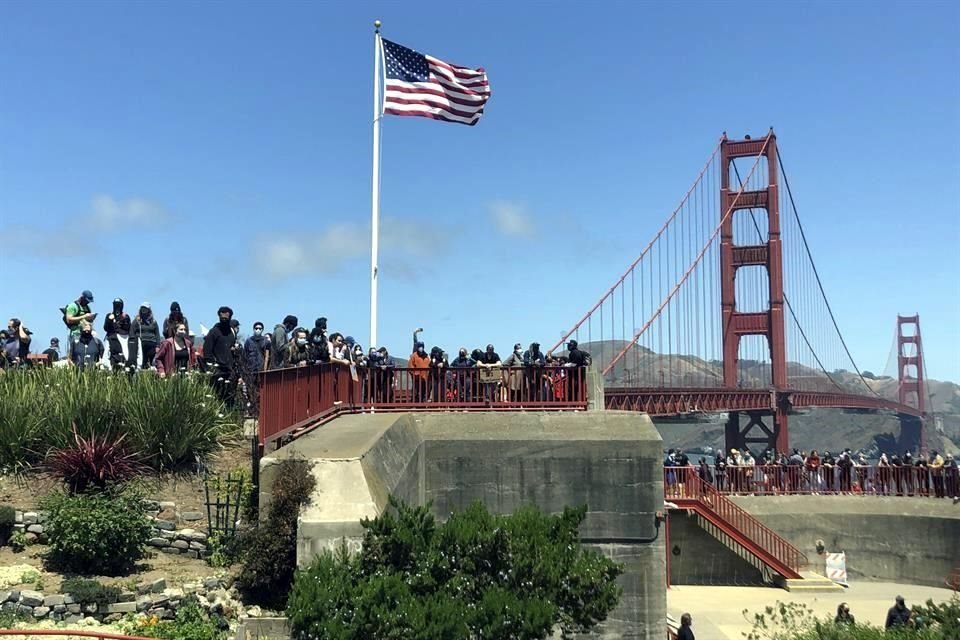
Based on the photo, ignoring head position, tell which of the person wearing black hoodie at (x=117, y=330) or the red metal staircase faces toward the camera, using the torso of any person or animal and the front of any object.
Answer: the person wearing black hoodie

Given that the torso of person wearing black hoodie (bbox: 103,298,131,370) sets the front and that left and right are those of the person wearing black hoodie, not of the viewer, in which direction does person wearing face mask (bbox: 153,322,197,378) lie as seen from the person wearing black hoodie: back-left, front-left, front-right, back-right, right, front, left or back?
front-left

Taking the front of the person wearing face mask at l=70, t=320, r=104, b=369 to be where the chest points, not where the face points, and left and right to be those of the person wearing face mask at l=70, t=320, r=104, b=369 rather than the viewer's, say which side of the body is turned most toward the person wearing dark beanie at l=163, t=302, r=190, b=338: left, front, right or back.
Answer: left

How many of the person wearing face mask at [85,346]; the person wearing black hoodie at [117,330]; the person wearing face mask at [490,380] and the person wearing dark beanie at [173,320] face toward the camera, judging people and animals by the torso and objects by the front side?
4

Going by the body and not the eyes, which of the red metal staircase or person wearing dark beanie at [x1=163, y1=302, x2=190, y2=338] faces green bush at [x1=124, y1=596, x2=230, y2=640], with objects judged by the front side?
the person wearing dark beanie

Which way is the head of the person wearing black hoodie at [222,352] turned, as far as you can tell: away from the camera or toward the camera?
toward the camera

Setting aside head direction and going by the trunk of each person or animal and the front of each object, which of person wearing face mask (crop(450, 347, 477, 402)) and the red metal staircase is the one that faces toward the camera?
the person wearing face mask

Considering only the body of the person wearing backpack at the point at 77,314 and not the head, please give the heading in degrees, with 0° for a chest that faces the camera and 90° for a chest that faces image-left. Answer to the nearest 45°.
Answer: approximately 315°

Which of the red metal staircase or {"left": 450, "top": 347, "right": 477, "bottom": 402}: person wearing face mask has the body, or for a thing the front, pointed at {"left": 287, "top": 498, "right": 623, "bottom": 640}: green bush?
the person wearing face mask

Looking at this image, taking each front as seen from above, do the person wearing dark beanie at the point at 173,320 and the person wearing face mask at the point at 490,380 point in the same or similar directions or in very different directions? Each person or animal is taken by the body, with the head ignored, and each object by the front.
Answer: same or similar directions

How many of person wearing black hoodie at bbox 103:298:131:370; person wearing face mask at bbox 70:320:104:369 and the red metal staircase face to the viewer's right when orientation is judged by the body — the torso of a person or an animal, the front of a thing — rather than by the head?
1

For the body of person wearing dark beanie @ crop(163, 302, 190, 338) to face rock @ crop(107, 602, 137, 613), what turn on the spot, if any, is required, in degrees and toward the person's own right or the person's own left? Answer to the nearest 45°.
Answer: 0° — they already face it

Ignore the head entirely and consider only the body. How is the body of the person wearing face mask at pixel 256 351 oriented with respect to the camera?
toward the camera

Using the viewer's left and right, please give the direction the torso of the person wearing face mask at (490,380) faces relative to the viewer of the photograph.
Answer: facing the viewer

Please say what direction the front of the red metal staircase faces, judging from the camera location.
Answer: facing to the right of the viewer

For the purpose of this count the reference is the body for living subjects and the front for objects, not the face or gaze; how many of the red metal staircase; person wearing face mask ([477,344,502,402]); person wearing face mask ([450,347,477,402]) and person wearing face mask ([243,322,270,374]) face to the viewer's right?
1

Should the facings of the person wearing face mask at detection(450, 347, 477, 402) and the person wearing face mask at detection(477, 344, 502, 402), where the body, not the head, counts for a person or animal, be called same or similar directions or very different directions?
same or similar directions
